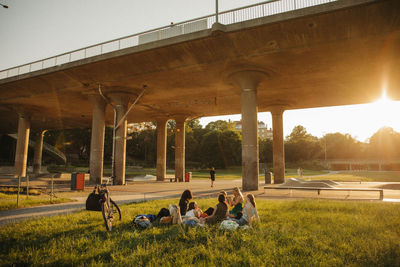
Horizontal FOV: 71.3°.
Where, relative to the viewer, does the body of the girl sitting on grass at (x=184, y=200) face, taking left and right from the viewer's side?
facing to the right of the viewer

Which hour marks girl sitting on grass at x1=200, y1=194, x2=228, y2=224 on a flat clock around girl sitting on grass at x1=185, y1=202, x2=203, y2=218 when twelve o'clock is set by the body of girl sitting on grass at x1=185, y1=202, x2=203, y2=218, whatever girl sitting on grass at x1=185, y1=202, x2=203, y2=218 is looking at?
girl sitting on grass at x1=200, y1=194, x2=228, y2=224 is roughly at 12 o'clock from girl sitting on grass at x1=185, y1=202, x2=203, y2=218.

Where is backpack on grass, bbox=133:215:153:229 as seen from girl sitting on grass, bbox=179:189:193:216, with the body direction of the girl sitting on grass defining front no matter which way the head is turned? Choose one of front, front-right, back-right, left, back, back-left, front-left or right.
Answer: back-right

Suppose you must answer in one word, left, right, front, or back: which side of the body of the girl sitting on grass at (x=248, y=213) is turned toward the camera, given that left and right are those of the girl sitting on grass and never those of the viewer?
left

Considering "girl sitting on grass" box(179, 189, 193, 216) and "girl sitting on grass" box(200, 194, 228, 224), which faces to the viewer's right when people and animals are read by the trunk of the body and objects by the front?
"girl sitting on grass" box(179, 189, 193, 216)

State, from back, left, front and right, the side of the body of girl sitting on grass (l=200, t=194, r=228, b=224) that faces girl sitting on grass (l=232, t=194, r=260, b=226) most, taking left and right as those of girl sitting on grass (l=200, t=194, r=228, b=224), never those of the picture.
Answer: back

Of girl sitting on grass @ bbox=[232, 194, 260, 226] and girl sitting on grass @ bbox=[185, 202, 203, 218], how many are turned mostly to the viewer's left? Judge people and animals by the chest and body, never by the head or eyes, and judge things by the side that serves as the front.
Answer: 1

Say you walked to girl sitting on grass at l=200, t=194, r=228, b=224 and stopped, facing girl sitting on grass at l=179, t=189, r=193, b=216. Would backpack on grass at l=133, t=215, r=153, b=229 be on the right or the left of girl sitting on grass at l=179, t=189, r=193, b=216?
left

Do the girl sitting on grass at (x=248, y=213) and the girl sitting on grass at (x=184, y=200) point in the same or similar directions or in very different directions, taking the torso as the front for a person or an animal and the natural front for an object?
very different directions

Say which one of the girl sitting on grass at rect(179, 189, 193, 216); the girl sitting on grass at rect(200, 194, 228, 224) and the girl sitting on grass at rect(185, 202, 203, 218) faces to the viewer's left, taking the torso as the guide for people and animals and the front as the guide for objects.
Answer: the girl sitting on grass at rect(200, 194, 228, 224)

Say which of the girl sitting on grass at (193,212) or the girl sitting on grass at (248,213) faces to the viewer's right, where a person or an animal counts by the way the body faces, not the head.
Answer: the girl sitting on grass at (193,212)

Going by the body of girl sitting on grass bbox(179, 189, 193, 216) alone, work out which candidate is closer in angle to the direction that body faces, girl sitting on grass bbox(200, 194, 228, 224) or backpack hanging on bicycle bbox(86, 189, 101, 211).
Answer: the girl sitting on grass
